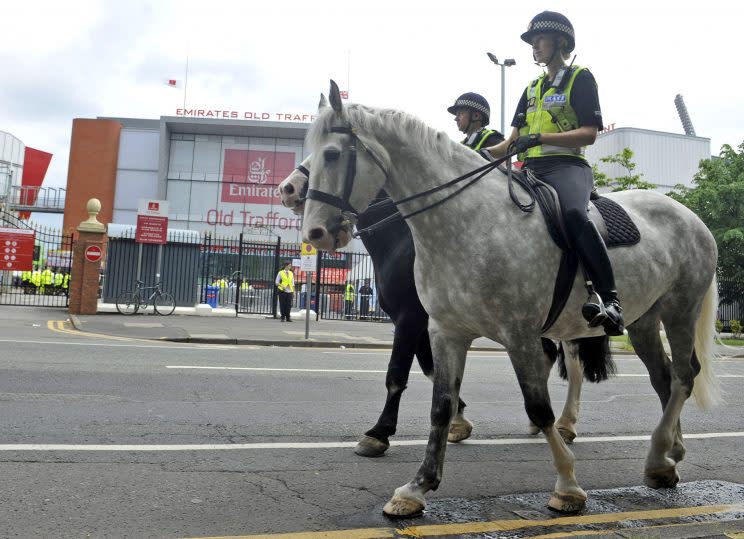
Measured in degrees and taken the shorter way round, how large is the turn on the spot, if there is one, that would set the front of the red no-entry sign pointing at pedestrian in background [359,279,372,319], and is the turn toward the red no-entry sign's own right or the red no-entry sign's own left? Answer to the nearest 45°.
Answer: approximately 90° to the red no-entry sign's own left

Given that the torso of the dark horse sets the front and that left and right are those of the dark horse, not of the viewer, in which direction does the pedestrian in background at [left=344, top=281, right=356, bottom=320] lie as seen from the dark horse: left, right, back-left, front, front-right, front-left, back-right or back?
back-right

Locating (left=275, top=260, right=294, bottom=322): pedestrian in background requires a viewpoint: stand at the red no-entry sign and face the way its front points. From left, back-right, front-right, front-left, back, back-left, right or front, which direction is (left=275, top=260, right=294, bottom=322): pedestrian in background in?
left

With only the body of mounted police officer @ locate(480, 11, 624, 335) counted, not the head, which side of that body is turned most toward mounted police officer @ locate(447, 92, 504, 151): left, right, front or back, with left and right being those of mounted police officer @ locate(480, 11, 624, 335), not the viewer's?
right

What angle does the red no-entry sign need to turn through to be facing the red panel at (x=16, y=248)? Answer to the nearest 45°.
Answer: approximately 135° to its right

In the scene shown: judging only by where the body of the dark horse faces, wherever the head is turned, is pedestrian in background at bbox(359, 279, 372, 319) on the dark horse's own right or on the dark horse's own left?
on the dark horse's own right

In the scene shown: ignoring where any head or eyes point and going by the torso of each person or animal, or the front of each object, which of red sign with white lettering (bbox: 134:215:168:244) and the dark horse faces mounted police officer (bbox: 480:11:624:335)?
the red sign with white lettering

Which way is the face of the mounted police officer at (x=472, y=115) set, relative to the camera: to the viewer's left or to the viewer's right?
to the viewer's left

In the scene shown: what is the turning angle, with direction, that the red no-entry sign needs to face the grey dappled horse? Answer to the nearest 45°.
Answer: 0° — it already faces it

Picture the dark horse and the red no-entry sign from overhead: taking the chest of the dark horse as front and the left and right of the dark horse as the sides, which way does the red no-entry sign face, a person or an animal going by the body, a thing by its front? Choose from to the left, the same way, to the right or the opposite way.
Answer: to the left

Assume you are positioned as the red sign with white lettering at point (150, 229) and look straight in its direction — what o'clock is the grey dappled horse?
The grey dappled horse is roughly at 12 o'clock from the red sign with white lettering.

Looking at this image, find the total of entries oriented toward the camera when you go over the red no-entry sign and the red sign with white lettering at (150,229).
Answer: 2

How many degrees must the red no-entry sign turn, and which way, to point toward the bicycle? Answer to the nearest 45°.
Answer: approximately 135° to its left

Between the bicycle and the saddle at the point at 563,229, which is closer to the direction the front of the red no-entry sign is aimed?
the saddle
